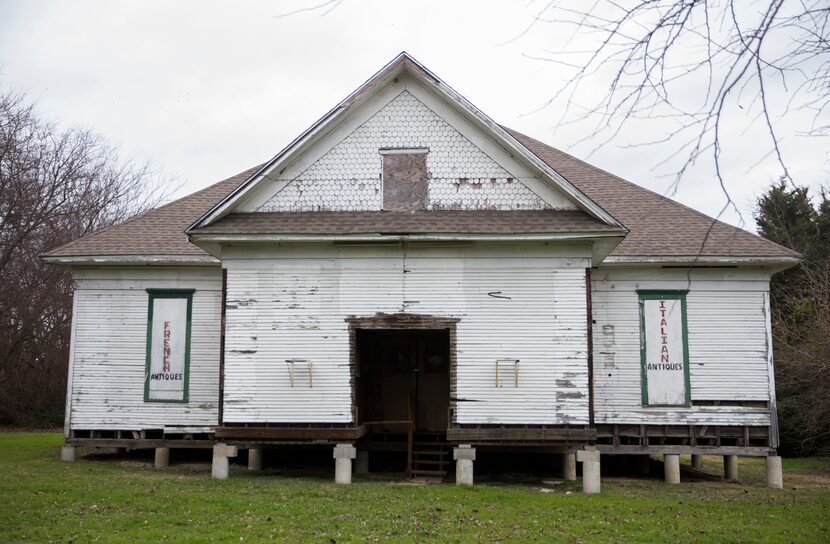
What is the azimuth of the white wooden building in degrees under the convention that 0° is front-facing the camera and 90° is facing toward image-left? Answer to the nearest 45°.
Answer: approximately 0°

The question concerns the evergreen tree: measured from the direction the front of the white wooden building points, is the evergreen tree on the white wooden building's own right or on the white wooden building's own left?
on the white wooden building's own left
